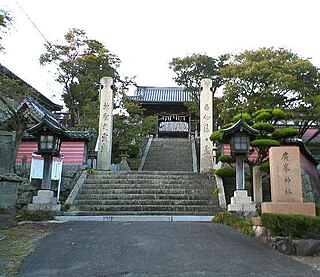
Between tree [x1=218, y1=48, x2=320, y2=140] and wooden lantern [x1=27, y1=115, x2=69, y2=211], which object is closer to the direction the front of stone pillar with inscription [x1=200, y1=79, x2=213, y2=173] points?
the wooden lantern

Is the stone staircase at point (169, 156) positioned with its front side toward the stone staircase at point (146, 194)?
yes

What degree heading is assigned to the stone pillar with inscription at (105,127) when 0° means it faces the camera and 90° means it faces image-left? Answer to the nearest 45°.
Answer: approximately 0°

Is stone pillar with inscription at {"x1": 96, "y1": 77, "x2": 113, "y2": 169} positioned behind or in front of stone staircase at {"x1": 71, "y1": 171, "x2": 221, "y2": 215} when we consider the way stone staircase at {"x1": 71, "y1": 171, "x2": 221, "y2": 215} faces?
behind

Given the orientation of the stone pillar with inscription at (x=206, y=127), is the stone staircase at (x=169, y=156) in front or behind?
behind

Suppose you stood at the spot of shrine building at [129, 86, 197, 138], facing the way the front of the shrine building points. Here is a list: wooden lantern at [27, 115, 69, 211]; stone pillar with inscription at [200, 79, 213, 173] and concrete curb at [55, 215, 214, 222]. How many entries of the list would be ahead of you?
3

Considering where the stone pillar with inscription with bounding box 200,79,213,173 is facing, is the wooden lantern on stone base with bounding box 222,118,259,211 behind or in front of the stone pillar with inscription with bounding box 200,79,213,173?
in front
